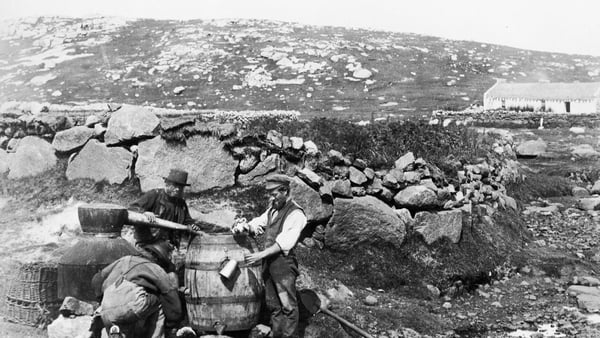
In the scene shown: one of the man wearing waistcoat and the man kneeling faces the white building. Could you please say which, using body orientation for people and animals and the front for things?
the man kneeling

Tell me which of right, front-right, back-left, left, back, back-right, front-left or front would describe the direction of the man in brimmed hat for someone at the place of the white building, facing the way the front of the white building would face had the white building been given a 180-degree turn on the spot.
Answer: back

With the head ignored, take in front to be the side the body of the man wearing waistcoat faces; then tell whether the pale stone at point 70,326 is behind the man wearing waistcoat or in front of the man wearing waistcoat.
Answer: in front

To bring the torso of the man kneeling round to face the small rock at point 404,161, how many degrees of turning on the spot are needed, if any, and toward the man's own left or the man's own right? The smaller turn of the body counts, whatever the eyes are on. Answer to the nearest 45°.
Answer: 0° — they already face it

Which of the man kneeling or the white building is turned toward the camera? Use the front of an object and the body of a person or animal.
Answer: the white building

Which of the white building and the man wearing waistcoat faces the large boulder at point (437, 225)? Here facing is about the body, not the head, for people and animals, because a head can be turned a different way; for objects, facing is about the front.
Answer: the white building

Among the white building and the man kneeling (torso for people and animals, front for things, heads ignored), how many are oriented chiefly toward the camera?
1

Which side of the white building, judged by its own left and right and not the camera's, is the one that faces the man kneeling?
front

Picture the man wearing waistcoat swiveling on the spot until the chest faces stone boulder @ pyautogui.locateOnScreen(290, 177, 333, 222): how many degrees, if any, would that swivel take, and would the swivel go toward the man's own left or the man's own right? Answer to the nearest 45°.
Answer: approximately 135° to the man's own right

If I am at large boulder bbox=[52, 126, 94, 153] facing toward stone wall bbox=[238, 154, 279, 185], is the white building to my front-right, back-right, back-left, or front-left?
front-left

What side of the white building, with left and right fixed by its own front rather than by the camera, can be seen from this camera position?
front
